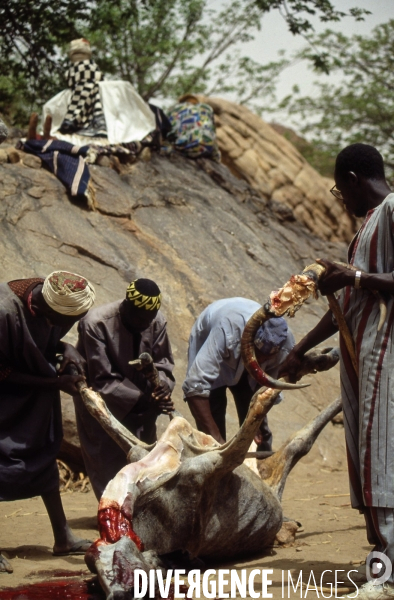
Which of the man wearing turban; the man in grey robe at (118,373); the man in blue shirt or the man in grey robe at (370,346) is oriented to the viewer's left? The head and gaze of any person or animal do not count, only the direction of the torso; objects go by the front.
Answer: the man in grey robe at (370,346)

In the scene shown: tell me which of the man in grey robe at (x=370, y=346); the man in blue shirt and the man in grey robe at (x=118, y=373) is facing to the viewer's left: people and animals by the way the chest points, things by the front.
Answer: the man in grey robe at (x=370, y=346)

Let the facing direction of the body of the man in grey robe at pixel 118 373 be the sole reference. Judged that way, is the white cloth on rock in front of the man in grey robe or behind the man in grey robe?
behind

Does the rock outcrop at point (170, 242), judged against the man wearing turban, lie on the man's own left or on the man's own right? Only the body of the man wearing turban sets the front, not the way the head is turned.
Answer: on the man's own left

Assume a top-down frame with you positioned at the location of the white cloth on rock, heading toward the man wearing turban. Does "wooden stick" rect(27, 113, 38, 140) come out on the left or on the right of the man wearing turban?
right

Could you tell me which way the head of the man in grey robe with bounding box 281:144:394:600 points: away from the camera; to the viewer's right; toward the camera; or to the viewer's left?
to the viewer's left

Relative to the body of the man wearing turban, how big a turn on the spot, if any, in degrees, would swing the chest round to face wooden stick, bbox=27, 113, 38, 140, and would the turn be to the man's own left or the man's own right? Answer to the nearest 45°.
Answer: approximately 90° to the man's own left

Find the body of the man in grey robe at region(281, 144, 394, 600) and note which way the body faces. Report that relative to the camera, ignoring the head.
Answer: to the viewer's left

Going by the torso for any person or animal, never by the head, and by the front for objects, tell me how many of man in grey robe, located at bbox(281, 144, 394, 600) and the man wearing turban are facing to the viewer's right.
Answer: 1

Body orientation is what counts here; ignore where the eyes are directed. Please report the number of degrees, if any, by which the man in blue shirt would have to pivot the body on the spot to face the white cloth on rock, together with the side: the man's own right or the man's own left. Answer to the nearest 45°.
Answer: approximately 135° to the man's own left

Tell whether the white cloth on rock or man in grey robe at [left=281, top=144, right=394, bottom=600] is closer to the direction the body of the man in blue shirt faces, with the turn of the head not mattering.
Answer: the man in grey robe

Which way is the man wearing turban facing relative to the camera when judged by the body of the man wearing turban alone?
to the viewer's right
